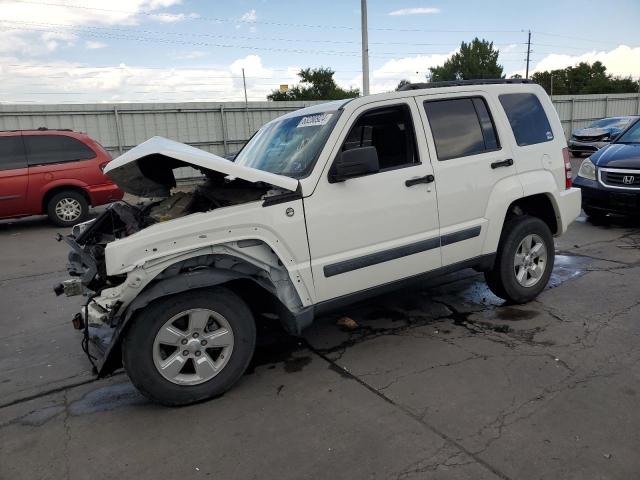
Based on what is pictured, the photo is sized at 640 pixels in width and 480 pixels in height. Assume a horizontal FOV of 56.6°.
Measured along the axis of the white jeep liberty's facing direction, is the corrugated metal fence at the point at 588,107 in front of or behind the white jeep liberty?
behind

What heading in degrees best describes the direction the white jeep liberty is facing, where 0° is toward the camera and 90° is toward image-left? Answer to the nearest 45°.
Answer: approximately 45°

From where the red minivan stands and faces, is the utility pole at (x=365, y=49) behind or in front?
behind

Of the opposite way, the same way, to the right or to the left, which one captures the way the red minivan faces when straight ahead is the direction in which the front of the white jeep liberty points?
the same way

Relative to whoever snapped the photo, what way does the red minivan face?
facing to the left of the viewer

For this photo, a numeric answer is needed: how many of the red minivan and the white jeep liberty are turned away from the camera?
0

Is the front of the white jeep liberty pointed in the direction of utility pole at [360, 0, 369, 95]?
no

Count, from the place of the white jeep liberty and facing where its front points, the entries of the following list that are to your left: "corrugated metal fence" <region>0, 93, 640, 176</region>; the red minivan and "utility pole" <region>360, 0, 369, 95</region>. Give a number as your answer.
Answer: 0

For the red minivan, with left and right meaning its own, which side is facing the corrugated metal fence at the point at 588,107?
back
